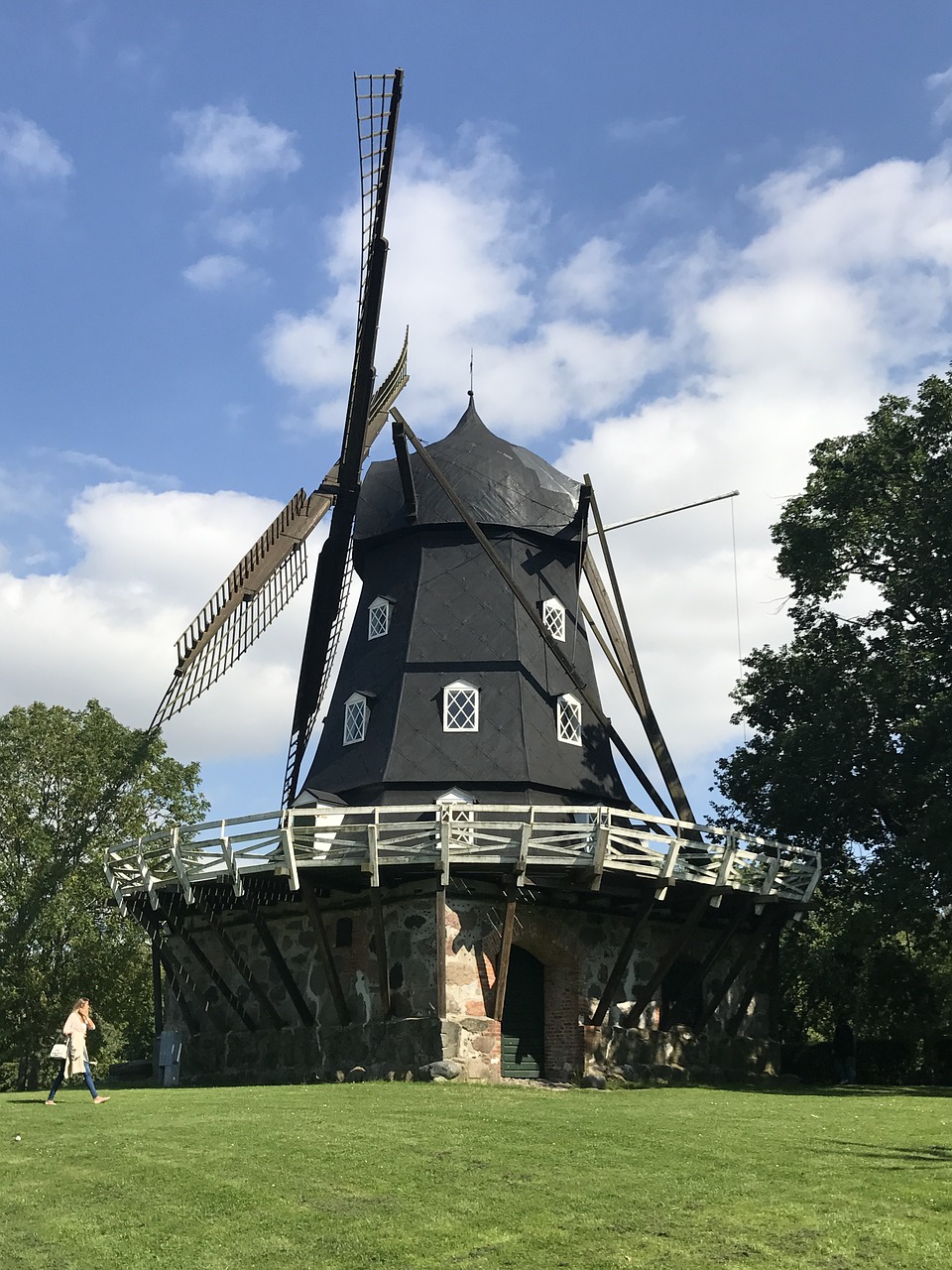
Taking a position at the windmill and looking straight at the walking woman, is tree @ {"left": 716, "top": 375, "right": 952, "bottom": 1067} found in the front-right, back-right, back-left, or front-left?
back-left

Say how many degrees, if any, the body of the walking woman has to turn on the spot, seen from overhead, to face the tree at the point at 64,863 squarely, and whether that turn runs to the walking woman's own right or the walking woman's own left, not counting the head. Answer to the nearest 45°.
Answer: approximately 90° to the walking woman's own left

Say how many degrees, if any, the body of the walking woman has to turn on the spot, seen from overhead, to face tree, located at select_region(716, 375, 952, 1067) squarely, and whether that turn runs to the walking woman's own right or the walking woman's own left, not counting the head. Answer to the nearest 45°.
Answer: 0° — they already face it

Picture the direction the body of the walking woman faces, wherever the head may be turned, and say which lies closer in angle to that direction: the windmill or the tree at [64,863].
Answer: the windmill

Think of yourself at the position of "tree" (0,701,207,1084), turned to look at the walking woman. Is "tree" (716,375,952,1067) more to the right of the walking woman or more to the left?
left

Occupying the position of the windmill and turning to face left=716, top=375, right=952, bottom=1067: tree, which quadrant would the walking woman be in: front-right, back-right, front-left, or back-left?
back-right

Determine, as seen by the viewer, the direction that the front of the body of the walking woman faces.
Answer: to the viewer's right

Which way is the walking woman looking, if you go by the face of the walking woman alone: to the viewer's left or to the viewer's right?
to the viewer's right

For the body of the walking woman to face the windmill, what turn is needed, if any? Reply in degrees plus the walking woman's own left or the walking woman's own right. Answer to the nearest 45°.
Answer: approximately 45° to the walking woman's own left
